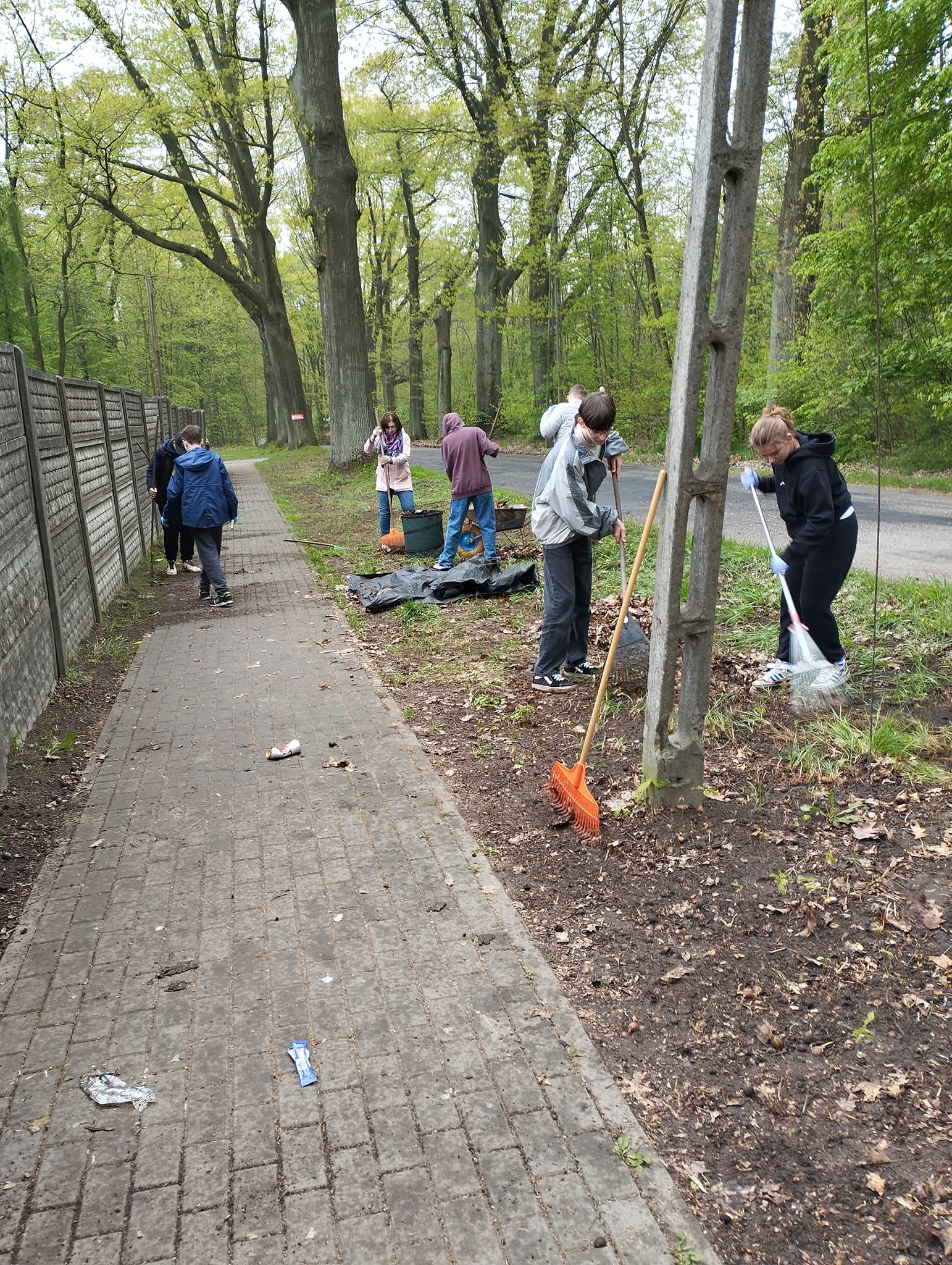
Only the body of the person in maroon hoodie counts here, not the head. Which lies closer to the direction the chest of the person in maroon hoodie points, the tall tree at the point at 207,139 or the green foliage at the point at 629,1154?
the tall tree

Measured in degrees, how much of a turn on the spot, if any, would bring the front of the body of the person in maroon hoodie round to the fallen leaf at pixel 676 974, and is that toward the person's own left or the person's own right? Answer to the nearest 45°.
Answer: approximately 180°

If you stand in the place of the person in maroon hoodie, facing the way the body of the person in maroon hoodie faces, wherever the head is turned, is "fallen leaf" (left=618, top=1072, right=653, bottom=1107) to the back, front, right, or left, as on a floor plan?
back

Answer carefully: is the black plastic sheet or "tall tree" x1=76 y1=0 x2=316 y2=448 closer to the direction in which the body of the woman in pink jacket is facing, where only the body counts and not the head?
the black plastic sheet

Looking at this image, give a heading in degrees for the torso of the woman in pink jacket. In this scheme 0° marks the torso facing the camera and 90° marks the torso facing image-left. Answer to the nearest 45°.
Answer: approximately 0°

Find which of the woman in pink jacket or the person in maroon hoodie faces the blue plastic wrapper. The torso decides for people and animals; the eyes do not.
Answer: the woman in pink jacket

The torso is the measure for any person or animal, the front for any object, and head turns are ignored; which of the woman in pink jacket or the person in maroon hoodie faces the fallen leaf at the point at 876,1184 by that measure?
the woman in pink jacket

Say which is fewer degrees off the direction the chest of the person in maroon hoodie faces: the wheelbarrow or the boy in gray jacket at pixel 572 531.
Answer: the wheelbarrow

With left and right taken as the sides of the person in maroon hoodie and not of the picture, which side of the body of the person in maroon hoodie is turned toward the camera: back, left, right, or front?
back

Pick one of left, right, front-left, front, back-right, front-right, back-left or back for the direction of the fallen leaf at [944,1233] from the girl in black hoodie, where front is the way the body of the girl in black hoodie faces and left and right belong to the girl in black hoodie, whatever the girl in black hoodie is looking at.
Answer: front-left

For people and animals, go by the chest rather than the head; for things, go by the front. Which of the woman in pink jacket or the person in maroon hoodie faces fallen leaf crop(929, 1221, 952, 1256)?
the woman in pink jacket

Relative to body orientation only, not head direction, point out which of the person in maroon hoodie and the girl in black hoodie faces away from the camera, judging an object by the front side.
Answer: the person in maroon hoodie

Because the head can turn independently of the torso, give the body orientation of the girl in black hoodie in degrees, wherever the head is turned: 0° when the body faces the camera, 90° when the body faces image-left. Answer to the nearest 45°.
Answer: approximately 45°
